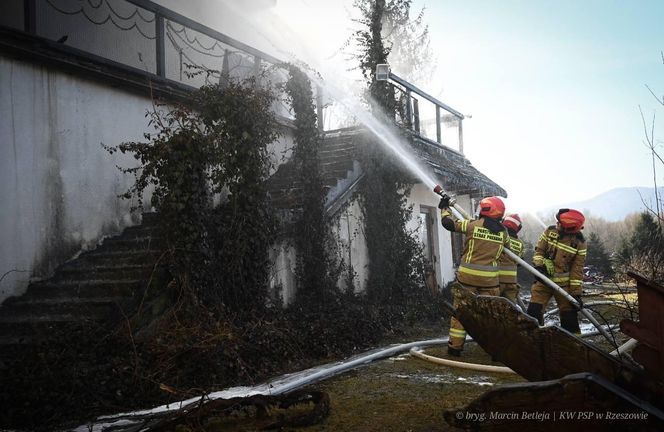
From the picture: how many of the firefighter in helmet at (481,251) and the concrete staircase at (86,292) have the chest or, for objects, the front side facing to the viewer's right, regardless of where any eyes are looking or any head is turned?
0

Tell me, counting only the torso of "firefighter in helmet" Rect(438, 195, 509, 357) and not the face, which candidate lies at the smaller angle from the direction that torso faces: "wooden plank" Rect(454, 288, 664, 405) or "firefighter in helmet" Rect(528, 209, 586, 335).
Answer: the firefighter in helmet

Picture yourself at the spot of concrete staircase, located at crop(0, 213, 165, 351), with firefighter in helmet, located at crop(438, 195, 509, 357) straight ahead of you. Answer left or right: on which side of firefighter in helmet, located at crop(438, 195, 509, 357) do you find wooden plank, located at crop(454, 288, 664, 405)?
right

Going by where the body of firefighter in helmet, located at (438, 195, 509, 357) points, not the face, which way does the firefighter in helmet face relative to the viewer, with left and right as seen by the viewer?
facing away from the viewer and to the left of the viewer

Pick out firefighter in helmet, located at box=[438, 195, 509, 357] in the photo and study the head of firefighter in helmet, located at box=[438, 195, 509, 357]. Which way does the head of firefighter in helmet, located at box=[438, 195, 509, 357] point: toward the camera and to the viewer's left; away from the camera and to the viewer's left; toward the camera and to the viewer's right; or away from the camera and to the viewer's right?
away from the camera and to the viewer's left

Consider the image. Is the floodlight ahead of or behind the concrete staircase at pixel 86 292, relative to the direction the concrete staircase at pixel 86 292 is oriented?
behind

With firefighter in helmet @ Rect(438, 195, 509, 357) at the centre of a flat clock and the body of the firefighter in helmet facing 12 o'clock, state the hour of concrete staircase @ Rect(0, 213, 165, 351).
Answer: The concrete staircase is roughly at 10 o'clock from the firefighter in helmet.

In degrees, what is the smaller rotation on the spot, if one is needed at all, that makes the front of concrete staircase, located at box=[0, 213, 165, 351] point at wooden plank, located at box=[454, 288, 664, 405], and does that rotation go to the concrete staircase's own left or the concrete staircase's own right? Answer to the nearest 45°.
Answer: approximately 90° to the concrete staircase's own left

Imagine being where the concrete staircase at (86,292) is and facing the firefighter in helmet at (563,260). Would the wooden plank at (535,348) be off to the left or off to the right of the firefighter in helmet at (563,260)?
right

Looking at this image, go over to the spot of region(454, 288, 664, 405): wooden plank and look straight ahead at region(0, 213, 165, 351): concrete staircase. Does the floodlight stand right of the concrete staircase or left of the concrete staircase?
right

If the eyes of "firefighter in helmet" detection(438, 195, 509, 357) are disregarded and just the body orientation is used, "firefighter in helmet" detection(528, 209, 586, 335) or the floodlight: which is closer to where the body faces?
the floodlight

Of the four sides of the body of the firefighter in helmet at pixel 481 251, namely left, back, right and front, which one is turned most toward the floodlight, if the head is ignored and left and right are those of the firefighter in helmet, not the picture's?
front
